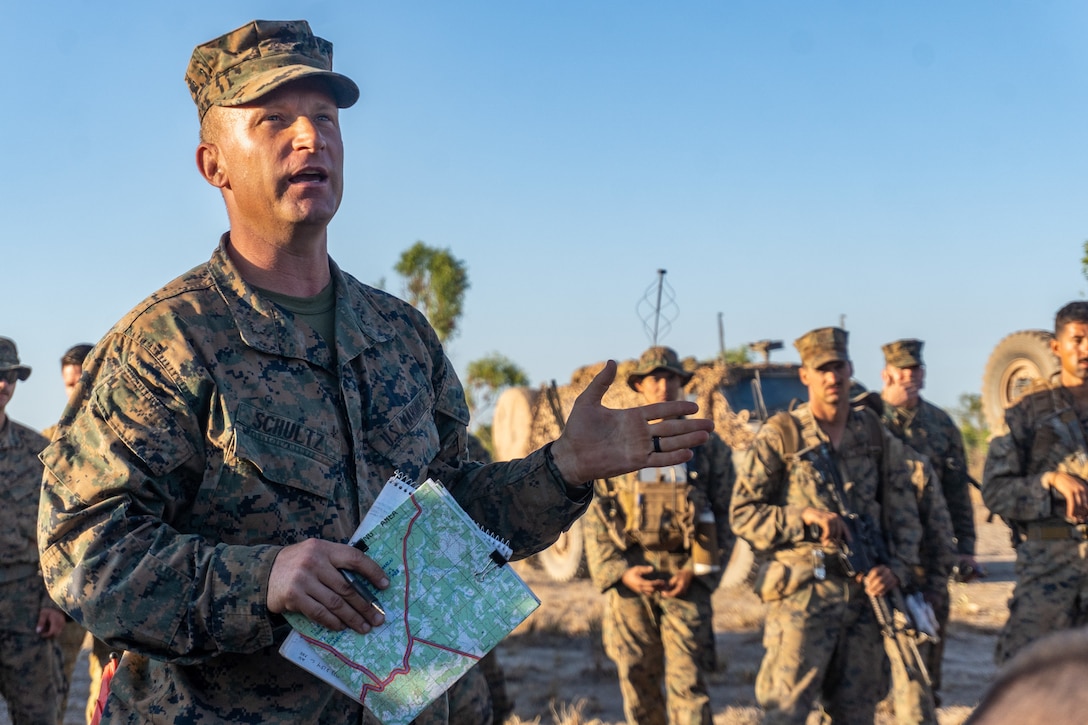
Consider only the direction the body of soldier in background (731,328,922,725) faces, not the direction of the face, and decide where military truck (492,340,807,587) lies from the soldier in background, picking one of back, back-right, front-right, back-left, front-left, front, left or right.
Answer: back

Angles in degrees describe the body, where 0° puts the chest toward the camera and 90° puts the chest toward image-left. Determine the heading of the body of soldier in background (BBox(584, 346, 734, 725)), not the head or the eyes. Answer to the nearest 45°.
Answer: approximately 0°

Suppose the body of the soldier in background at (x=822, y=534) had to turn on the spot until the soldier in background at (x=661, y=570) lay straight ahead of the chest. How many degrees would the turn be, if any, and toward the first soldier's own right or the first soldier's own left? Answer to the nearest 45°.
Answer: approximately 135° to the first soldier's own right

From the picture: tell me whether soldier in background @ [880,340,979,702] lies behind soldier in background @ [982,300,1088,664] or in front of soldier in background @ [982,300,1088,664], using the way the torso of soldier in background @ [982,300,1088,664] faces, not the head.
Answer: behind

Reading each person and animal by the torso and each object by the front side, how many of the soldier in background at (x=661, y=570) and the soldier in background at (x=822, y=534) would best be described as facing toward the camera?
2

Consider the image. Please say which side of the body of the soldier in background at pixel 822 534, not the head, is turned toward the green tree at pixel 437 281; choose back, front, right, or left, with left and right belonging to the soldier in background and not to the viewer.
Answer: back

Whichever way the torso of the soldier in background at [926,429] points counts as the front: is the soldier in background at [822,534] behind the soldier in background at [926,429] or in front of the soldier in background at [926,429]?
in front

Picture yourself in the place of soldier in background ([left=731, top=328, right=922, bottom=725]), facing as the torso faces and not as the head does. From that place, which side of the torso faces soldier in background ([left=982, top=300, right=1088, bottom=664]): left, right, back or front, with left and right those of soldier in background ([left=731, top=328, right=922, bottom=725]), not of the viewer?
left

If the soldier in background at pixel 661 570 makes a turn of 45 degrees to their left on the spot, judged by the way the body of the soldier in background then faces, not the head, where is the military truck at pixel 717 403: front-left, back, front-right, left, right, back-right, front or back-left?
back-left

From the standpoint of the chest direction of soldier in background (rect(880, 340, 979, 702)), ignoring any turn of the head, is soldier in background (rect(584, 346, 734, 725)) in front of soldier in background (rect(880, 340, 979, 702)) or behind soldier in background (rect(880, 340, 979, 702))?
in front

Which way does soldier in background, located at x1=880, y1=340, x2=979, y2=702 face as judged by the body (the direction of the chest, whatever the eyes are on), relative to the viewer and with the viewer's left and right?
facing the viewer and to the left of the viewer

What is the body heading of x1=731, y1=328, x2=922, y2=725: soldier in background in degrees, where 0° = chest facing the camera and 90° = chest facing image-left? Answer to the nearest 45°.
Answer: approximately 0°

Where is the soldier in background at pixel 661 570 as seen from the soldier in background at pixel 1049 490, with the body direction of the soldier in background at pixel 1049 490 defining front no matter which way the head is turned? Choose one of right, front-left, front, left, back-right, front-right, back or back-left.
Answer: back-right
